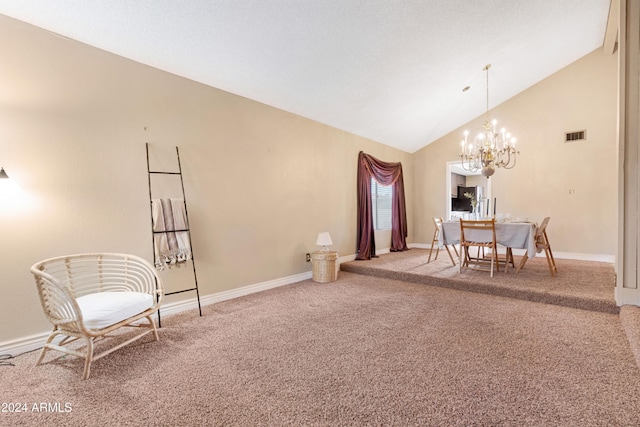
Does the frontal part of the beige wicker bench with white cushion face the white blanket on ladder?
no

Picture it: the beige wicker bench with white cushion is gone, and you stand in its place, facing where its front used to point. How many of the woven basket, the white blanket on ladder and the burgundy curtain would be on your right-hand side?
0

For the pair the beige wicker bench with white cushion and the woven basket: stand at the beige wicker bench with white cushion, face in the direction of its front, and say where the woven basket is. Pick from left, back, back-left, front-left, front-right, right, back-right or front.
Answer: front-left
